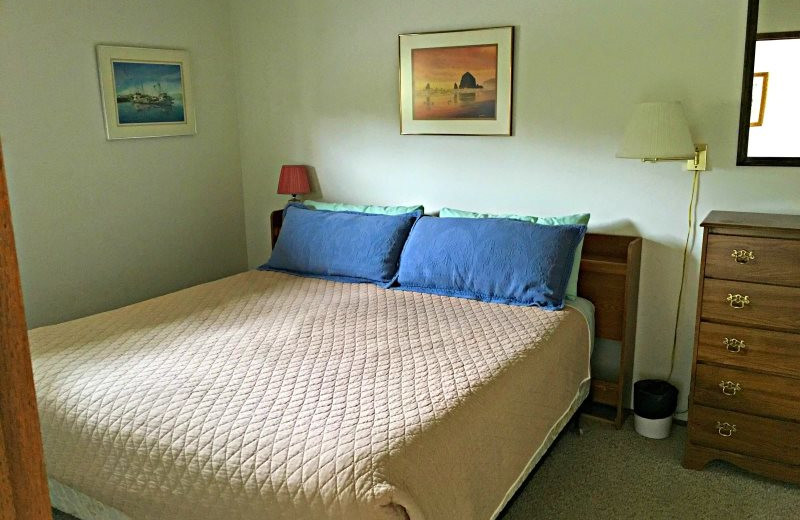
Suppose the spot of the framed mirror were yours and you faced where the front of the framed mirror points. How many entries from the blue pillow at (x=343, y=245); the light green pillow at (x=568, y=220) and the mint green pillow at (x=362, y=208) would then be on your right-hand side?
3

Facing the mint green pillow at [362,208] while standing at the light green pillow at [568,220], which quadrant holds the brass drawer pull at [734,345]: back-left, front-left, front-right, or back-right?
back-left

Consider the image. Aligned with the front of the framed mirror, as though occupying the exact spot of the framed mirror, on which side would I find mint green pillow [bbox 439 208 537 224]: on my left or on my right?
on my right
